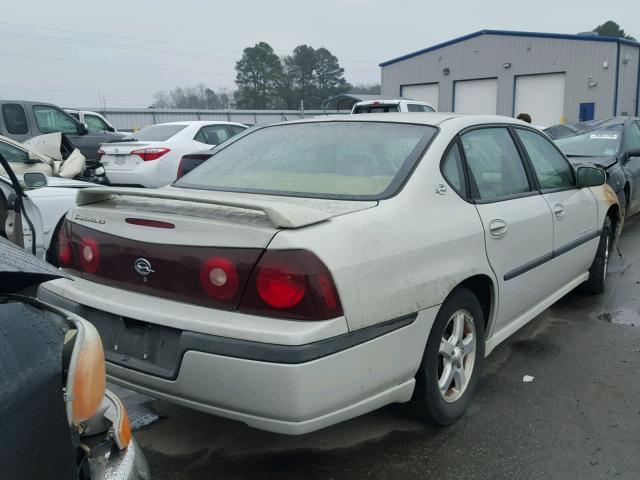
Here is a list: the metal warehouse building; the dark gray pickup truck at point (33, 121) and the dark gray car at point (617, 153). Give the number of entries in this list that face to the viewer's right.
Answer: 1

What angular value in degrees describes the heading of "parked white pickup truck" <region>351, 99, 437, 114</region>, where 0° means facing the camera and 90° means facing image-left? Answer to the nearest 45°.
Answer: approximately 225°

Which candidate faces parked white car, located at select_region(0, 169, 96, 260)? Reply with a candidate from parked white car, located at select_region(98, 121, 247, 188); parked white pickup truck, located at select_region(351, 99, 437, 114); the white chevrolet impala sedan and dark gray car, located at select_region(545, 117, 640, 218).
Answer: the dark gray car

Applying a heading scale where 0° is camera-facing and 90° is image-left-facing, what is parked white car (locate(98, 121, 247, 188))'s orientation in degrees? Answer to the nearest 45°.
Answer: approximately 225°

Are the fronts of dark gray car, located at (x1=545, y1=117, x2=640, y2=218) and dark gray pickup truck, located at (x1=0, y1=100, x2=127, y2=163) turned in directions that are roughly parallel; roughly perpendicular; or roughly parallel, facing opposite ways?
roughly parallel, facing opposite ways

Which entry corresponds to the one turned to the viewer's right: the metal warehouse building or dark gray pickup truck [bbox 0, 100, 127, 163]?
the dark gray pickup truck

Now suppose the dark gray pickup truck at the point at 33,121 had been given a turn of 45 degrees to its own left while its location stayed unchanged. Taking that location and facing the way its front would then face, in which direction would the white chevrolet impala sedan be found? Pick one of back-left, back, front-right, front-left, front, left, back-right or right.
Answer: back-right

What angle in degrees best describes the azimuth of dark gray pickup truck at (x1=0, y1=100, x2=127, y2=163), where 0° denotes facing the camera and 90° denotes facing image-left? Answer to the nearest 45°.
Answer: approximately 270°

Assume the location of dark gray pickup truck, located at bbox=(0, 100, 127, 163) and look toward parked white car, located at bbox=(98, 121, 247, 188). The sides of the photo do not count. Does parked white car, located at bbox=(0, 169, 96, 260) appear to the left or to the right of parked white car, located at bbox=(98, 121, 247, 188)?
right

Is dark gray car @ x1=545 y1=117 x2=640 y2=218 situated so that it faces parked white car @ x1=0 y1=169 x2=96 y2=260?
yes

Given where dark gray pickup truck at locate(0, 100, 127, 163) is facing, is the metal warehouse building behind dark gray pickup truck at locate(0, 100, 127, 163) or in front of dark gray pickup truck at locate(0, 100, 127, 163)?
in front

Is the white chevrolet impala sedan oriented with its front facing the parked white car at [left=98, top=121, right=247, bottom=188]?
no

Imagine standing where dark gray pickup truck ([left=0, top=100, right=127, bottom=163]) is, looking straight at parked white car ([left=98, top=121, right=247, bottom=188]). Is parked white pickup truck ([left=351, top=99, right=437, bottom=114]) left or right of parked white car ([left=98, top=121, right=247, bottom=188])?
left

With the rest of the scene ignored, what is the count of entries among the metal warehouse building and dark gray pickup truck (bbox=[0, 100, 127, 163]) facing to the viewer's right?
1

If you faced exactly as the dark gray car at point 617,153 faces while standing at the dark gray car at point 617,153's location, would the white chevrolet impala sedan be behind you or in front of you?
in front

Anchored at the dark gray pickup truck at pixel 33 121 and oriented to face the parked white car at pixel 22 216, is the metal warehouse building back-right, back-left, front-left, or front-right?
back-left

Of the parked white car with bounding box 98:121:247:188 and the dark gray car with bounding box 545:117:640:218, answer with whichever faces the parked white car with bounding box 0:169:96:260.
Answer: the dark gray car

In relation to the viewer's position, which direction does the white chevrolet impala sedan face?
facing away from the viewer and to the right of the viewer

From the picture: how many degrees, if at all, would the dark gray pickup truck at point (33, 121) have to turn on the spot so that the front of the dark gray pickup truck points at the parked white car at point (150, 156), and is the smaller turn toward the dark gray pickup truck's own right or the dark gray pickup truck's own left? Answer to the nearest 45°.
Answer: approximately 45° to the dark gray pickup truck's own right
